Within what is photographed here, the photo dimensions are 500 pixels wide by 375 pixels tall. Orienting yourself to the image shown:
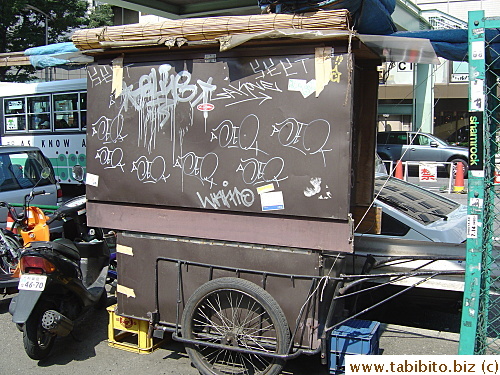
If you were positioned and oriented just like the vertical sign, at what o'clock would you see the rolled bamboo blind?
The rolled bamboo blind is roughly at 3 o'clock from the vertical sign.

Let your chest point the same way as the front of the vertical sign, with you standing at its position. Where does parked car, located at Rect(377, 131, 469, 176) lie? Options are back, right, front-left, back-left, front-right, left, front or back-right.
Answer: back

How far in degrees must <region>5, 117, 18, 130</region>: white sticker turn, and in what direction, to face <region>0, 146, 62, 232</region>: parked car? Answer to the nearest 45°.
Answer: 0° — it already faces it

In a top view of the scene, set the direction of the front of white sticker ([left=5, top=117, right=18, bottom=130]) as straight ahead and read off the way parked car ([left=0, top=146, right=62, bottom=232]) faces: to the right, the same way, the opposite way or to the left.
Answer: to the right

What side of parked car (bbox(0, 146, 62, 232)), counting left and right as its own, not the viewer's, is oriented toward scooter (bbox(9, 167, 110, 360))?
left

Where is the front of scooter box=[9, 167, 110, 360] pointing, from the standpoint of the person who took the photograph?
facing away from the viewer and to the right of the viewer

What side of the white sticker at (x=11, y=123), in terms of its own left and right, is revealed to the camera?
front

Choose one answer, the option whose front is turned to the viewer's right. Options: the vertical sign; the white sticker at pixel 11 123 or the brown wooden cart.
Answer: the brown wooden cart

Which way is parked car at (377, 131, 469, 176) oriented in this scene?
to the viewer's right

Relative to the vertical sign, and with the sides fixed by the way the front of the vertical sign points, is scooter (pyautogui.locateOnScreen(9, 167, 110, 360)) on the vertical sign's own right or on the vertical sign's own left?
on the vertical sign's own right

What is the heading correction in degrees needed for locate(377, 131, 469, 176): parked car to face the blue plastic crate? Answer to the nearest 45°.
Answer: approximately 90° to its right

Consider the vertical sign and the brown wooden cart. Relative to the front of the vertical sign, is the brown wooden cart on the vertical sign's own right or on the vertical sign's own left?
on the vertical sign's own right
